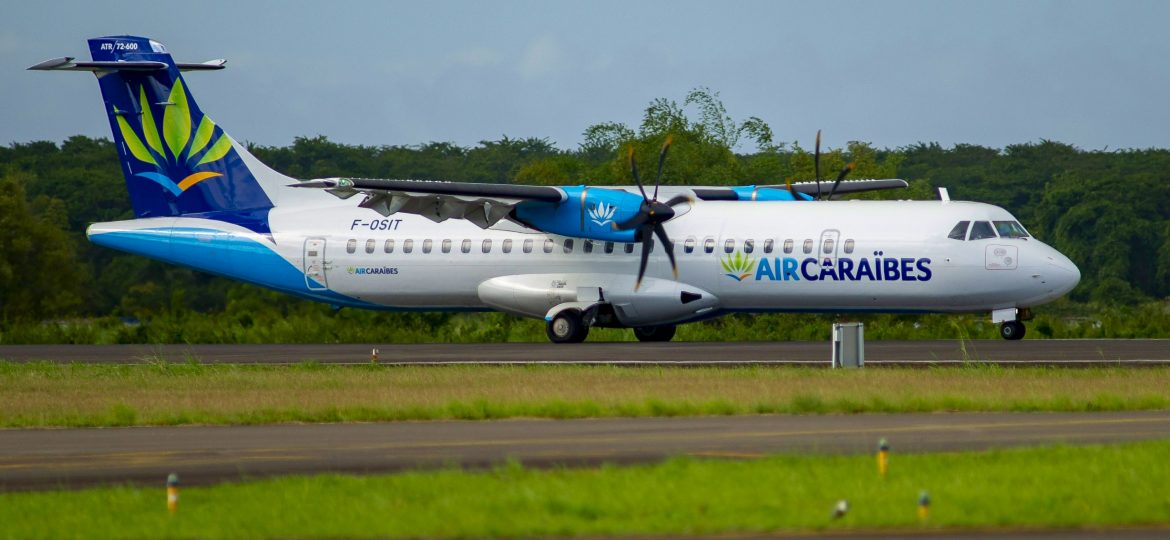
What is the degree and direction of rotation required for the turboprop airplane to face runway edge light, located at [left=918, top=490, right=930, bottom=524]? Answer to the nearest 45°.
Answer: approximately 45° to its right

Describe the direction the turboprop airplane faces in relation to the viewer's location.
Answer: facing the viewer and to the right of the viewer
